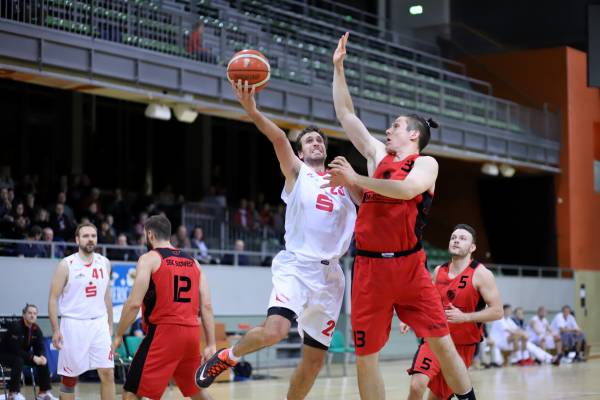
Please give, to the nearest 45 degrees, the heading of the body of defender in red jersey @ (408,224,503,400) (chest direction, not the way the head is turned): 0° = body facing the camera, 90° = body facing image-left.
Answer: approximately 45°

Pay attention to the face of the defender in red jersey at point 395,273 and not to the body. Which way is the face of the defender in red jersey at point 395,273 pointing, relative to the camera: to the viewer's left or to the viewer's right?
to the viewer's left

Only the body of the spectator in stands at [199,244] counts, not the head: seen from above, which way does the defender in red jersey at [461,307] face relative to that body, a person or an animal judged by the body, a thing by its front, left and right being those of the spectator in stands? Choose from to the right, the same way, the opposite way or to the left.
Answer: to the right

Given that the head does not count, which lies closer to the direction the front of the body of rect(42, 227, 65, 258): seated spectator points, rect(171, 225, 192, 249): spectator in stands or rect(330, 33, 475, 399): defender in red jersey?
the defender in red jersey

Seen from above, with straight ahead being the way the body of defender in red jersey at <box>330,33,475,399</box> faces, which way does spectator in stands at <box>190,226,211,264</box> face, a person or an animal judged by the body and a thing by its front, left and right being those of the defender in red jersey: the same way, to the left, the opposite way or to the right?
to the left

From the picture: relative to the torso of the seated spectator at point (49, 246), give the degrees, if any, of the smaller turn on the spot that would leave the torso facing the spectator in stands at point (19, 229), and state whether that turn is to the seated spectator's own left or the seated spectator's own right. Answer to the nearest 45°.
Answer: approximately 135° to the seated spectator's own right

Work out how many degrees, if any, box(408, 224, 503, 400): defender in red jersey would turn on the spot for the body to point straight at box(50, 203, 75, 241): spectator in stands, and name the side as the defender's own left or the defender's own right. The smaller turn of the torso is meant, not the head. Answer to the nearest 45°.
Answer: approximately 90° to the defender's own right

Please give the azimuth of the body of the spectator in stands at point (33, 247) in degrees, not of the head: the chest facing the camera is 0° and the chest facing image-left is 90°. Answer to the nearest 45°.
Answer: approximately 0°

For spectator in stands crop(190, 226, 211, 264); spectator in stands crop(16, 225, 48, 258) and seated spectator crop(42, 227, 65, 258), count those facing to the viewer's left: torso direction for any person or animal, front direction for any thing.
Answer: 0

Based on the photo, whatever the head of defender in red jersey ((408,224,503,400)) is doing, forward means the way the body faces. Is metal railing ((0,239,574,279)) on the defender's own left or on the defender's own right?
on the defender's own right

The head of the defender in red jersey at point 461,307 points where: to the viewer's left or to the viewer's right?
to the viewer's left

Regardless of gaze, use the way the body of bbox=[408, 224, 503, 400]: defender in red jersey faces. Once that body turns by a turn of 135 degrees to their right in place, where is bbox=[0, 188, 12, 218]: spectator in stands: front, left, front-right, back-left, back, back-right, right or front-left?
front-left

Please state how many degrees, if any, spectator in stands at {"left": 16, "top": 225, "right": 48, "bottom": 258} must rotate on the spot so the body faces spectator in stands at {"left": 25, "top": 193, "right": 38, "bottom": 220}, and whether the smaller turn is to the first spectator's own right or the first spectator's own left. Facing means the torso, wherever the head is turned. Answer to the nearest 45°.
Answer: approximately 180°

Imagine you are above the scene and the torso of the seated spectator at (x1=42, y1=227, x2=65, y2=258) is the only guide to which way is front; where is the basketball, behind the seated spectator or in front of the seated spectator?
in front

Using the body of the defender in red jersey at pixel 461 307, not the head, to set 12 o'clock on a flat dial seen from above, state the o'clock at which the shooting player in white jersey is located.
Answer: The shooting player in white jersey is roughly at 12 o'clock from the defender in red jersey.

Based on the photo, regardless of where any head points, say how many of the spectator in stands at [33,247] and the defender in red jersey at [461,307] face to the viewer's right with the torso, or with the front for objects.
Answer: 0

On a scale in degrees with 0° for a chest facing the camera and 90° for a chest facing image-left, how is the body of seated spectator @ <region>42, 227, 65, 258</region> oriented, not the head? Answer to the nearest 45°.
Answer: approximately 315°

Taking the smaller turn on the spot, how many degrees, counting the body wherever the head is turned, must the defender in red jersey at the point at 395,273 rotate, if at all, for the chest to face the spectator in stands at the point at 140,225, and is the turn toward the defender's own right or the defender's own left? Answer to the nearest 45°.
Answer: approximately 90° to the defender's own right

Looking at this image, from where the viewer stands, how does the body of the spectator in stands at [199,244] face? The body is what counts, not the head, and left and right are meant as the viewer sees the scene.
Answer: facing the viewer and to the right of the viewer
